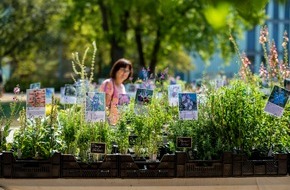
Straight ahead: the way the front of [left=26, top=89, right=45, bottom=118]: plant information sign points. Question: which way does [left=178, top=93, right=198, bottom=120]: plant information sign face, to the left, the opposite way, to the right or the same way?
the same way

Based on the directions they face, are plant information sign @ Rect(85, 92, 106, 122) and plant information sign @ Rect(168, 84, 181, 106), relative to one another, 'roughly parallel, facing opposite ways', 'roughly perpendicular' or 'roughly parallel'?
roughly parallel

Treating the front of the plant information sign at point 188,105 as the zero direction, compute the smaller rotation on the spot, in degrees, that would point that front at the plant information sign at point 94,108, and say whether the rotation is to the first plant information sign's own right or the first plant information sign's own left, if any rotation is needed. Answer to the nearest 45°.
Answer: approximately 90° to the first plant information sign's own right

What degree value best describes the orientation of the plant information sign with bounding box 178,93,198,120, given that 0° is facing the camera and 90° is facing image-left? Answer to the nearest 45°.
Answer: approximately 0°

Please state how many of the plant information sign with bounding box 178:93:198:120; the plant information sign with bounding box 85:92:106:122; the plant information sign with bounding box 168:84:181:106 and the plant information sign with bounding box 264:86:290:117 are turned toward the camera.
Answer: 4

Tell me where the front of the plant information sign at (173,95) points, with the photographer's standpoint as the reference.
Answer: facing the viewer

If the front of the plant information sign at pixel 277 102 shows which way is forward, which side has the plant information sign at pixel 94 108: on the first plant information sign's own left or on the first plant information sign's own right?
on the first plant information sign's own right

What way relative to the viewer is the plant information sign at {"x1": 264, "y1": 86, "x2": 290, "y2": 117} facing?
toward the camera

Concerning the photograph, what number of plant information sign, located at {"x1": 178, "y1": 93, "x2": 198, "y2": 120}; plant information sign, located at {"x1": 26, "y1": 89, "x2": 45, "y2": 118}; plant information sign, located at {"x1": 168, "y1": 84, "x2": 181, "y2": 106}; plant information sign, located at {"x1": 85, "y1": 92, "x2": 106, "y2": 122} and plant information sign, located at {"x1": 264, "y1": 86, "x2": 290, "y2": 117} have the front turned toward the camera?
5

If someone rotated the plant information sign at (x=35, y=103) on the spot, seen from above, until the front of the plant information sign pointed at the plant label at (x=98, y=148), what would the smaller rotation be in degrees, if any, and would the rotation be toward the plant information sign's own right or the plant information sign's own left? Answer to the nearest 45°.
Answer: approximately 45° to the plant information sign's own left

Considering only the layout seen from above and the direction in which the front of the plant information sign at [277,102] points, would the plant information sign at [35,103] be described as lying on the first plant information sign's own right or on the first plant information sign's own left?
on the first plant information sign's own right

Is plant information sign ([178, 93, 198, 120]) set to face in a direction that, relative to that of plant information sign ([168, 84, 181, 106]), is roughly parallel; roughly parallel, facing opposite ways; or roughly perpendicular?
roughly parallel

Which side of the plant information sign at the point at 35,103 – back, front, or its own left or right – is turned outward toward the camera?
front

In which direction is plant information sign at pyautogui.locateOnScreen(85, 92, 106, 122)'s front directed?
toward the camera

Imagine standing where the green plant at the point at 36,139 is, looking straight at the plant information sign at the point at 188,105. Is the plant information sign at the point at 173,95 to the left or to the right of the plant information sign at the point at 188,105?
left
